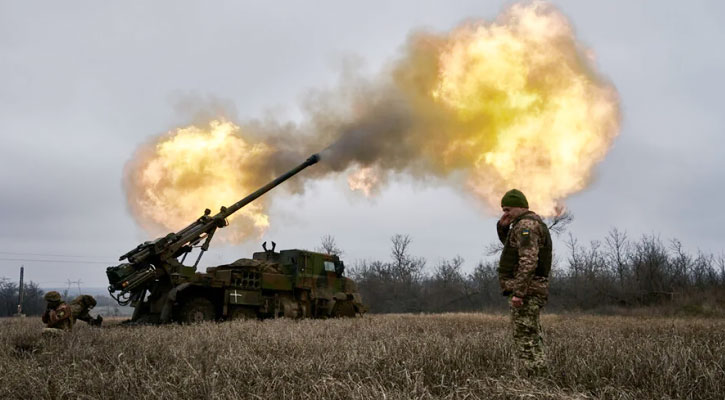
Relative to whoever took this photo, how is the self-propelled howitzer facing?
facing to the right of the viewer

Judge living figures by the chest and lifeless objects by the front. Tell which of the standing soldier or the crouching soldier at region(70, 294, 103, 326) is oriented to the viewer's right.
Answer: the crouching soldier

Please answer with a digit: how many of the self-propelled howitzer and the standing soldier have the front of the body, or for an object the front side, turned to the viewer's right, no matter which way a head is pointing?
1

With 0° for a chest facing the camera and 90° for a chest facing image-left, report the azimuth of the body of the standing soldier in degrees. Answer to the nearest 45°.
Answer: approximately 90°

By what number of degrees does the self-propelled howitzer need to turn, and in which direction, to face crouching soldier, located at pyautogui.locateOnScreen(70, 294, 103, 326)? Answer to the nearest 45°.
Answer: approximately 135° to its right

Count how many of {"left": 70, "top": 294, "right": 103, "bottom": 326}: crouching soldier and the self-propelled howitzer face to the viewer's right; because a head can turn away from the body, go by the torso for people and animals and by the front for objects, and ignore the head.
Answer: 2

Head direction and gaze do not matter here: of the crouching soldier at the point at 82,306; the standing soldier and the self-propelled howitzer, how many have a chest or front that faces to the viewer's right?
2

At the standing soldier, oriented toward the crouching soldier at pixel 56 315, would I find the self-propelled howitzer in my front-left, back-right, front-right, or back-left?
front-right
